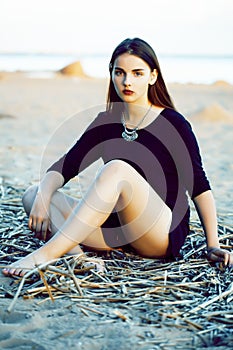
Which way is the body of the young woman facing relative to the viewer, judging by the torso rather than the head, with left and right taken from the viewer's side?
facing the viewer and to the left of the viewer
